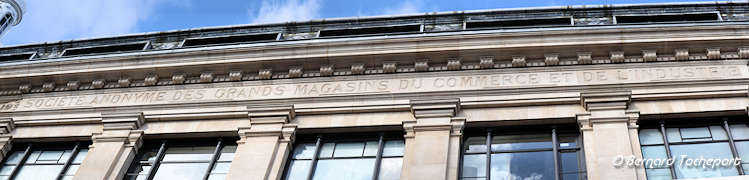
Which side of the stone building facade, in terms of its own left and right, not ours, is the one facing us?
front
